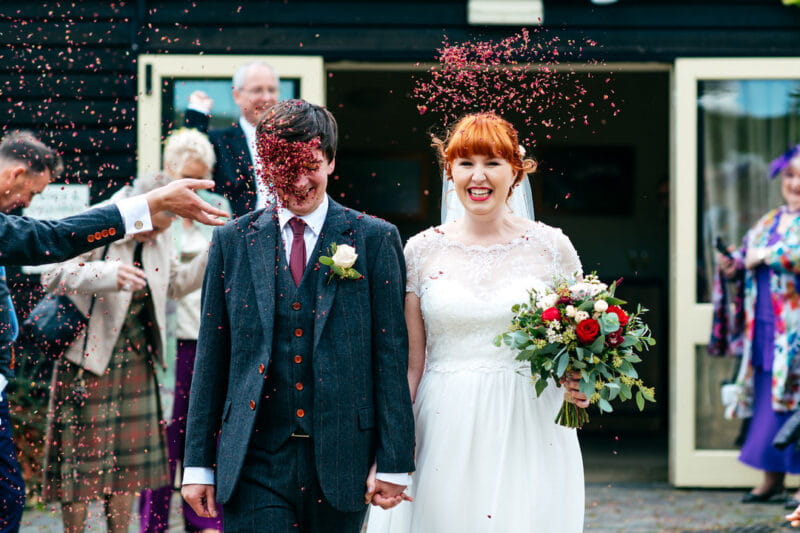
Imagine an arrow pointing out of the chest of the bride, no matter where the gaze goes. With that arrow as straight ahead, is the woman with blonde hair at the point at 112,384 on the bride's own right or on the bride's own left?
on the bride's own right

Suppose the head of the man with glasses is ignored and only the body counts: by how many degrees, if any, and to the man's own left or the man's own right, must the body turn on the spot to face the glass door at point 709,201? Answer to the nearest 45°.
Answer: approximately 45° to the man's own left

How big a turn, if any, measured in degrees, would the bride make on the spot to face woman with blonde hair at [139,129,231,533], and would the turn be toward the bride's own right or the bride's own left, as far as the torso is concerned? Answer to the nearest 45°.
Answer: approximately 135° to the bride's own right

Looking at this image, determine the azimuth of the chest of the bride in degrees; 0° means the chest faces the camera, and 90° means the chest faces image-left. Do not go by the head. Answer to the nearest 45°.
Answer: approximately 0°

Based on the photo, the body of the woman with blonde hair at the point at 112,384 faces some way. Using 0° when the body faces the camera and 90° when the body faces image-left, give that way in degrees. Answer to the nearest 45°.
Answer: approximately 315°

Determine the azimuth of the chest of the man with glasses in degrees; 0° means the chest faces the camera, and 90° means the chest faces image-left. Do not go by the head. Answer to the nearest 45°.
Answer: approximately 315°

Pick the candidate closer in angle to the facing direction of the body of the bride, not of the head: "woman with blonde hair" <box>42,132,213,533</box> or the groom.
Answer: the groom

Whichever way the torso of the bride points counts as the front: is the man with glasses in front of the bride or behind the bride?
behind

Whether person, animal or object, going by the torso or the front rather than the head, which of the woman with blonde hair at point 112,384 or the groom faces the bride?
the woman with blonde hair

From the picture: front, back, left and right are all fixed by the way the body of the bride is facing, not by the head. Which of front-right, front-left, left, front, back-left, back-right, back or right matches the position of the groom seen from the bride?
front-right
